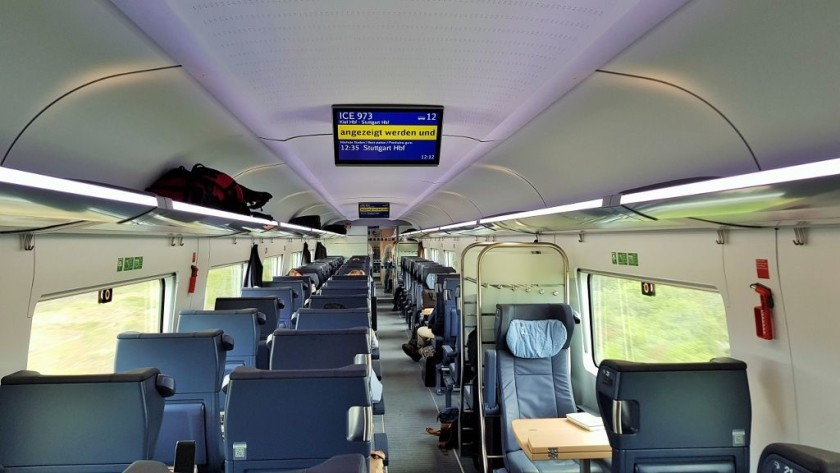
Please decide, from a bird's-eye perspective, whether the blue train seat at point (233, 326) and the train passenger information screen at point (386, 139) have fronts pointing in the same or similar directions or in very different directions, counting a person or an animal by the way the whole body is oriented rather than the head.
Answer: very different directions

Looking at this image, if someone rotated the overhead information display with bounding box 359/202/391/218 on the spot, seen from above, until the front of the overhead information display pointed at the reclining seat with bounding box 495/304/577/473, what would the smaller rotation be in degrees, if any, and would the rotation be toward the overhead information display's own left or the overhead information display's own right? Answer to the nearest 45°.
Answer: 0° — it already faces it

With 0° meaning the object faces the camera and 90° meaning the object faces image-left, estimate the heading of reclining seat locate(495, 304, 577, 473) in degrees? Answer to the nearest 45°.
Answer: approximately 0°

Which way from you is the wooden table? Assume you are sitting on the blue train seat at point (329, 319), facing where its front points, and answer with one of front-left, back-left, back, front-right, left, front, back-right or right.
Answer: back-right

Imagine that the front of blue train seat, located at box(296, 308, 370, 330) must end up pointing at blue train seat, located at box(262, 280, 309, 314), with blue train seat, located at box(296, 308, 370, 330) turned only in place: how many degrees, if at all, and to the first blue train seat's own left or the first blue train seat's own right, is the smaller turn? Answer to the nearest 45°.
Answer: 0° — it already faces it

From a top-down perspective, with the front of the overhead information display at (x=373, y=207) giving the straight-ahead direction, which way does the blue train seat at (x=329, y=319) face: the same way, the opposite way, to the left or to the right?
the opposite way

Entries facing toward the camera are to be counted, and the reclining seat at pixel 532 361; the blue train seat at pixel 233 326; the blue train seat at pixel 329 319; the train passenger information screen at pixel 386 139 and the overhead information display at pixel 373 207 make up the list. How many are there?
3

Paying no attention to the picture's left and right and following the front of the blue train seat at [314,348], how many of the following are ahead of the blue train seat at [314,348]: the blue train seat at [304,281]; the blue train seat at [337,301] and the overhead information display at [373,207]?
3

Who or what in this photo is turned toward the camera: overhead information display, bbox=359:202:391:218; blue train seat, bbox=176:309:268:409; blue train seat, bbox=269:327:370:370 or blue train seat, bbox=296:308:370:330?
the overhead information display

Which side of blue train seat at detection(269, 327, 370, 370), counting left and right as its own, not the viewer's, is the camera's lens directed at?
back

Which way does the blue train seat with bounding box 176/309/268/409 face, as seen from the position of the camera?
facing away from the viewer
